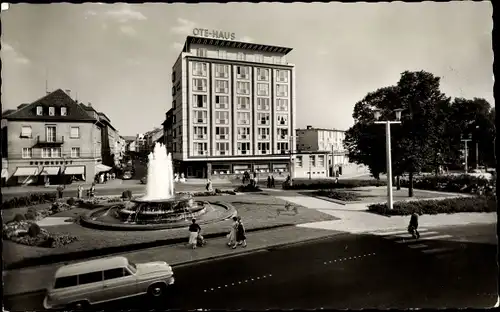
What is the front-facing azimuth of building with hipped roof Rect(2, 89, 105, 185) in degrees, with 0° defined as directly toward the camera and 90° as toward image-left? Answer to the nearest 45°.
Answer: approximately 0°
